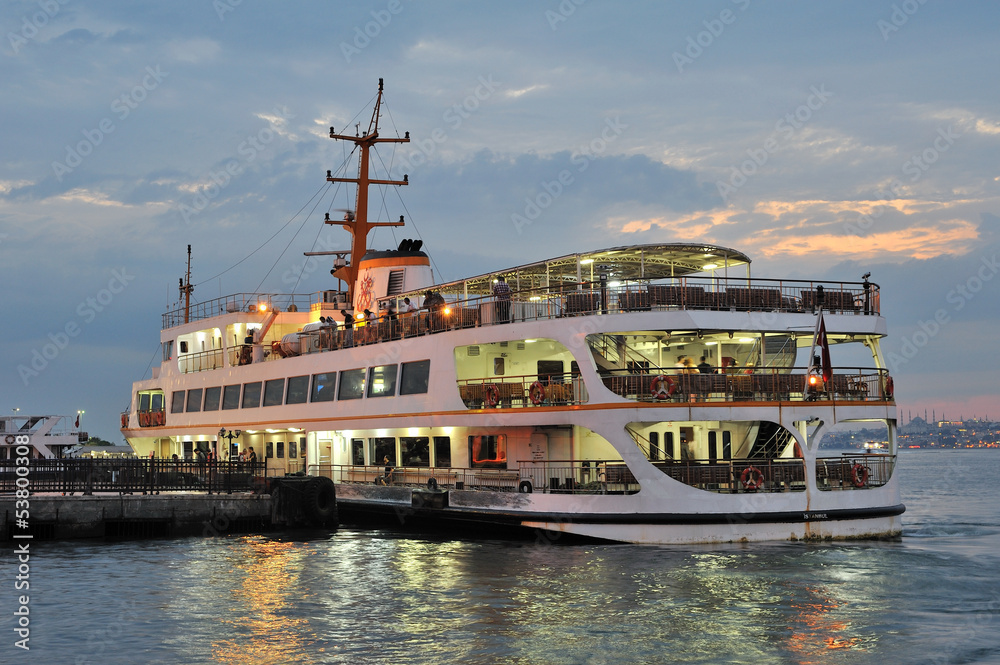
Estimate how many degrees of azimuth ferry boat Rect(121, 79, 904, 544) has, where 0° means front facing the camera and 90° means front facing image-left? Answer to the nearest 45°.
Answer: approximately 135°
